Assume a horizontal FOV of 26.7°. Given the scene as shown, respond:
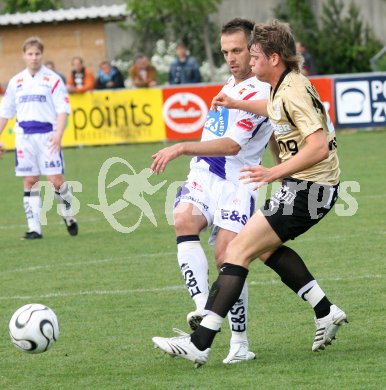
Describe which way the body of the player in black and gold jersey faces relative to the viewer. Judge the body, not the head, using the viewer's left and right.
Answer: facing to the left of the viewer

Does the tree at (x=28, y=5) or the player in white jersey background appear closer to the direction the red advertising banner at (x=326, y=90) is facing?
the player in white jersey background

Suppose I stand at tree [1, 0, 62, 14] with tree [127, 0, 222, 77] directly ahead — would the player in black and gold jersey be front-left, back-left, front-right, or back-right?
front-right

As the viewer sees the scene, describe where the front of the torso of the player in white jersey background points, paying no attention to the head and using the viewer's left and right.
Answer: facing the viewer

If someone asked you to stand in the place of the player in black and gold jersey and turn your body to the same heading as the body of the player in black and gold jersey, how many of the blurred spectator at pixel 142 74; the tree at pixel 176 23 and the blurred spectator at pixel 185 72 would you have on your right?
3

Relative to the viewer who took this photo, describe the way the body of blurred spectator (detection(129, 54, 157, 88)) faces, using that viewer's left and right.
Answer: facing the viewer

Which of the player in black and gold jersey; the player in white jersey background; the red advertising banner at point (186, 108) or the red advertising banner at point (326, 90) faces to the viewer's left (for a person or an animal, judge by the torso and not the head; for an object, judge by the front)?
the player in black and gold jersey

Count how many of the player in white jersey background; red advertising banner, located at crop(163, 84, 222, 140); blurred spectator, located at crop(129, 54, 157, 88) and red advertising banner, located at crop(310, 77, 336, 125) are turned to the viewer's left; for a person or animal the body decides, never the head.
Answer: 0

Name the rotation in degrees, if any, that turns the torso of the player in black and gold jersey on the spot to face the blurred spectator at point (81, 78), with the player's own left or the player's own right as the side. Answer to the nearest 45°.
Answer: approximately 90° to the player's own right

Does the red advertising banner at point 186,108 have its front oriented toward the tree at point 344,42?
no

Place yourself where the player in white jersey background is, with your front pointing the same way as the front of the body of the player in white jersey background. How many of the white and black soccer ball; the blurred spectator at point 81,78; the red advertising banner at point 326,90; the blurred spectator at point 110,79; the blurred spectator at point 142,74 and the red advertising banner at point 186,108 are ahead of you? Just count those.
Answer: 1

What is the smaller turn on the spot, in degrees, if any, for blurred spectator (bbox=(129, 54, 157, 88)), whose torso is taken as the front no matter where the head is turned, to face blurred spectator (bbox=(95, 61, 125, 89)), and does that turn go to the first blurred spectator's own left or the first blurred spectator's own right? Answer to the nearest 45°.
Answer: approximately 135° to the first blurred spectator's own right

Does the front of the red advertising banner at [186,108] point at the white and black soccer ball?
yes

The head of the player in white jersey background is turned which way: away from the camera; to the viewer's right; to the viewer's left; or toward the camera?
toward the camera

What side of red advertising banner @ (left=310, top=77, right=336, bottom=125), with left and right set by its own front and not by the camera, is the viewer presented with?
front

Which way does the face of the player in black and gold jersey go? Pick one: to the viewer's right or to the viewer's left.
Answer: to the viewer's left

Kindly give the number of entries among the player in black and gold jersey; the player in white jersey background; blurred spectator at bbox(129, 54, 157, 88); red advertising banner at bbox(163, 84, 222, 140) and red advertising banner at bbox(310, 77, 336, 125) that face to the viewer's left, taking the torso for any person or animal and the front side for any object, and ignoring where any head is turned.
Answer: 1

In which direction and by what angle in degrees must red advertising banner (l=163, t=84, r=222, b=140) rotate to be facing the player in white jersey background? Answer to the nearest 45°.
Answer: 0° — it already faces them

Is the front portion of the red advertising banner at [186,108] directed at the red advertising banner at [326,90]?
no

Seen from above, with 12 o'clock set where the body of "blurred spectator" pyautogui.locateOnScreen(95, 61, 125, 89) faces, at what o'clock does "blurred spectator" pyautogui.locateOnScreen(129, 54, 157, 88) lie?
"blurred spectator" pyautogui.locateOnScreen(129, 54, 157, 88) is roughly at 9 o'clock from "blurred spectator" pyautogui.locateOnScreen(95, 61, 125, 89).

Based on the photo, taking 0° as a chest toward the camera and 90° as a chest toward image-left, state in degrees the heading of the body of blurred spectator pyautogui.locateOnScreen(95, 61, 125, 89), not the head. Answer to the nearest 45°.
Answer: approximately 45°

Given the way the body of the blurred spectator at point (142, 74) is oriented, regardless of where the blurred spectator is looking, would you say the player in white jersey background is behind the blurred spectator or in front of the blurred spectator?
in front

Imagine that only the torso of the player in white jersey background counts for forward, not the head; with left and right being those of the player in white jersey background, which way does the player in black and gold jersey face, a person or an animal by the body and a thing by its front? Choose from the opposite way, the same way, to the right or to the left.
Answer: to the right
